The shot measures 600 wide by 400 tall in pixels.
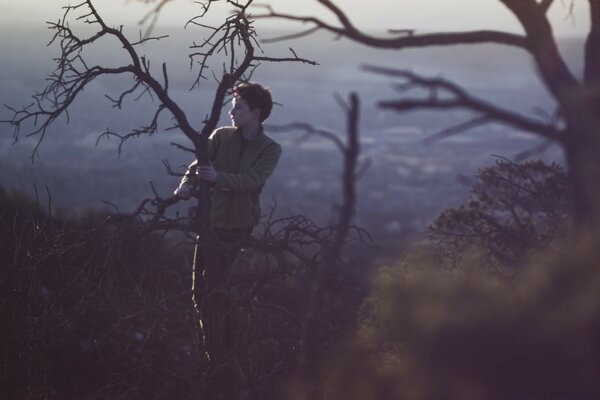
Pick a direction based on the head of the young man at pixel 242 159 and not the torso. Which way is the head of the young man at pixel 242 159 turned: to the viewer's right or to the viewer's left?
to the viewer's left

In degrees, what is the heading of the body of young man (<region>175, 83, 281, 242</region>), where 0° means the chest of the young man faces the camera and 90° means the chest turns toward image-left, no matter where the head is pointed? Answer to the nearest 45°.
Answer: approximately 45°

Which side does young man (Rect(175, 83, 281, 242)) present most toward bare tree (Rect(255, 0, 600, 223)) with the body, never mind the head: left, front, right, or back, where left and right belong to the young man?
left
